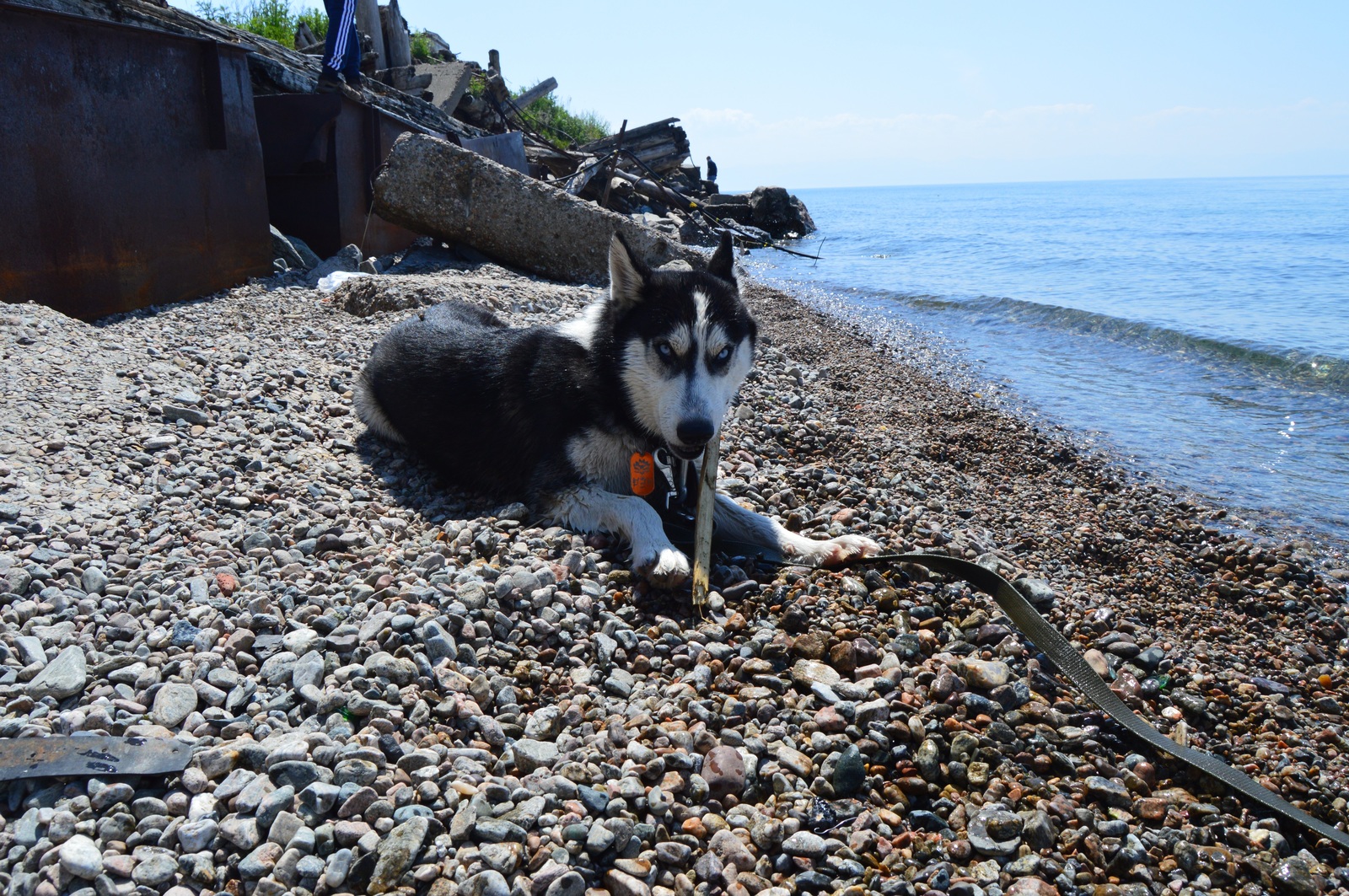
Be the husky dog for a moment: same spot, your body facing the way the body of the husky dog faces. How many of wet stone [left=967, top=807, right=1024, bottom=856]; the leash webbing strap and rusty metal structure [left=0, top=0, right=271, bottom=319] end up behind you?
1

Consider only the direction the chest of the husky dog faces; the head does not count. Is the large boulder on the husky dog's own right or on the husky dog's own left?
on the husky dog's own left

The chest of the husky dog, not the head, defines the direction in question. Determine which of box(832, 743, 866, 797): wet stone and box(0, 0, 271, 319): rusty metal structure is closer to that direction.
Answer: the wet stone

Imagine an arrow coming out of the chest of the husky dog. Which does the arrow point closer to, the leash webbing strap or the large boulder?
the leash webbing strap

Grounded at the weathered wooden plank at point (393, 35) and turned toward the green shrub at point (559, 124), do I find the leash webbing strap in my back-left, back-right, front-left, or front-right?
back-right

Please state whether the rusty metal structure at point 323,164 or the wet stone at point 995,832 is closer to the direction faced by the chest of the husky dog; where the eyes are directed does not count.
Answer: the wet stone

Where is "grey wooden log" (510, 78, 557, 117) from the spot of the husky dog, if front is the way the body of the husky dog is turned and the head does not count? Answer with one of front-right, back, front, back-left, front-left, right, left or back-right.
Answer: back-left

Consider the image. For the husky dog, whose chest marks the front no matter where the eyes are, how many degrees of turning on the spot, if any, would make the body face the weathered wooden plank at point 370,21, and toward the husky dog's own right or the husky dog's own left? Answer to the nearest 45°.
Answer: approximately 135° to the husky dog's own left

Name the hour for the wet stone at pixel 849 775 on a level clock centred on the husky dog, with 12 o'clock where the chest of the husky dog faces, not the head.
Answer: The wet stone is roughly at 1 o'clock from the husky dog.

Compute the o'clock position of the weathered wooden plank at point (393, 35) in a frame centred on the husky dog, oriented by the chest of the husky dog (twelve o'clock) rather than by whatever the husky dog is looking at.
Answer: The weathered wooden plank is roughly at 7 o'clock from the husky dog.

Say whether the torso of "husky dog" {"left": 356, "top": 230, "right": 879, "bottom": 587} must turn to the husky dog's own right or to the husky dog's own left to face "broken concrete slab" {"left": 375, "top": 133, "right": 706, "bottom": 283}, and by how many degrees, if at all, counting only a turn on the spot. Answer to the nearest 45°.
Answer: approximately 135° to the husky dog's own left

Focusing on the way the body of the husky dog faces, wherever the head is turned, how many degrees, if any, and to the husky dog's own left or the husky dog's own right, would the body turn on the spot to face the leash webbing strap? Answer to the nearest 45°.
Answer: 0° — it already faces it

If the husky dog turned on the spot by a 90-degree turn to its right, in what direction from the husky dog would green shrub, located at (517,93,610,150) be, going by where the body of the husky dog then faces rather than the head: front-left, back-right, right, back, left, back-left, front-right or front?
back-right

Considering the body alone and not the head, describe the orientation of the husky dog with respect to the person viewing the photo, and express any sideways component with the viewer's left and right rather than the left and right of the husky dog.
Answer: facing the viewer and to the right of the viewer
